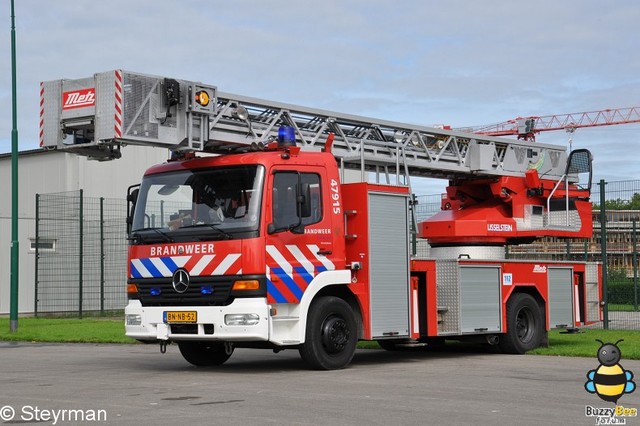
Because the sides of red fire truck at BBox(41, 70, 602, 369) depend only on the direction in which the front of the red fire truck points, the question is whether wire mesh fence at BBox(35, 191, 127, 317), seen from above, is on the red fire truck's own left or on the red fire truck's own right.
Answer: on the red fire truck's own right

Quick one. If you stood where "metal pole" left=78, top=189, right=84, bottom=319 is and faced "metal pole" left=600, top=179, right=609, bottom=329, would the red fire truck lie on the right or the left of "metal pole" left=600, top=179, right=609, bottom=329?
right

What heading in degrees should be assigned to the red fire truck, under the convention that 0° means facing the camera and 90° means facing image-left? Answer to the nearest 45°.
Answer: approximately 45°

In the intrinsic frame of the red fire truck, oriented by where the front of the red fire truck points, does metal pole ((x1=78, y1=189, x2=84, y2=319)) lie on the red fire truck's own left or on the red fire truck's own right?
on the red fire truck's own right

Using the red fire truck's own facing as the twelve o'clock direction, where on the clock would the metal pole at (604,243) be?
The metal pole is roughly at 6 o'clock from the red fire truck.

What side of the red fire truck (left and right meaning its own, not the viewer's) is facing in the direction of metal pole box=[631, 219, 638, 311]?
back
